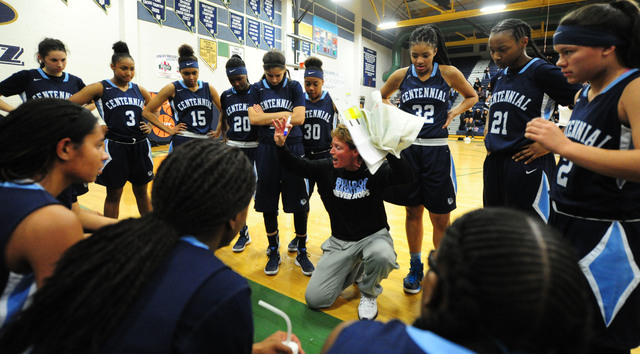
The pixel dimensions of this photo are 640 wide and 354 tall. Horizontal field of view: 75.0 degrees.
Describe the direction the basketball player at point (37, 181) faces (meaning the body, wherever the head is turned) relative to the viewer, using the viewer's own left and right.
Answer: facing to the right of the viewer

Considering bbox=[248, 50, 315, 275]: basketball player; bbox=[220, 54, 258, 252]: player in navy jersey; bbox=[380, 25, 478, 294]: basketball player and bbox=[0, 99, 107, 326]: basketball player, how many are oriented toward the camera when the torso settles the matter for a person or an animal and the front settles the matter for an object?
3

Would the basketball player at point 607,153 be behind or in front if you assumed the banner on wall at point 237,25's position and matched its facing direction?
in front

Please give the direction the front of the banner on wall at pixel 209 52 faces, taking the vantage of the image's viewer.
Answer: facing the viewer and to the right of the viewer

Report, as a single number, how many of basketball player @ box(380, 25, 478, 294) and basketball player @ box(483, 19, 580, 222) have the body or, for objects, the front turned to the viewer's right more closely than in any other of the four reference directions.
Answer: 0

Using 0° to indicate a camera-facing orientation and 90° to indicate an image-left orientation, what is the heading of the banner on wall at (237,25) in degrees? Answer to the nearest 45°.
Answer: approximately 315°

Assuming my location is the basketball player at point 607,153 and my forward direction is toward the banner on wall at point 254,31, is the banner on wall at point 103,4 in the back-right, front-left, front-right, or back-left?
front-left

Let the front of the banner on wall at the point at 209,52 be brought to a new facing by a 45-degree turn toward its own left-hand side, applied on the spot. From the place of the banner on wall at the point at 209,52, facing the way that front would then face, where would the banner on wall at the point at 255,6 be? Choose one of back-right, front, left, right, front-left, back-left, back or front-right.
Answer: front-left

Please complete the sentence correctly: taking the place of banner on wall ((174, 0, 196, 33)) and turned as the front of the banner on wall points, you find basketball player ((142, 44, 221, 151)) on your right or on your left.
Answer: on your right

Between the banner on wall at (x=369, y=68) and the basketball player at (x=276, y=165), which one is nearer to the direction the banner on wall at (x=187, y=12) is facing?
the basketball player

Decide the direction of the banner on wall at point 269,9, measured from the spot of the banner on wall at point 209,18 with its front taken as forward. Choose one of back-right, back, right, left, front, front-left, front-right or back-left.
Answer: left

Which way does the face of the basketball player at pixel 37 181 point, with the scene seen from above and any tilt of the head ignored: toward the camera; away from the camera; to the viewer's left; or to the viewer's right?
to the viewer's right

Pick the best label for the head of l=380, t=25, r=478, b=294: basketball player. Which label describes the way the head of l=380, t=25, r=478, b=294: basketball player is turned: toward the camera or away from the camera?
toward the camera

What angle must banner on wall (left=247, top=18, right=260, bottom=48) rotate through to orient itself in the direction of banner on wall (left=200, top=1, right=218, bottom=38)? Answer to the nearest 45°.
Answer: approximately 90° to its right

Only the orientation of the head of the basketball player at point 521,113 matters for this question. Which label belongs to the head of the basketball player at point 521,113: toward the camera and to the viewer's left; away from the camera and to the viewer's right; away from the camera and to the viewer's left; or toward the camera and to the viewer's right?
toward the camera and to the viewer's left

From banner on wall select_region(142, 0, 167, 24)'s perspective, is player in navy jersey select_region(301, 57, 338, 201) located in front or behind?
in front

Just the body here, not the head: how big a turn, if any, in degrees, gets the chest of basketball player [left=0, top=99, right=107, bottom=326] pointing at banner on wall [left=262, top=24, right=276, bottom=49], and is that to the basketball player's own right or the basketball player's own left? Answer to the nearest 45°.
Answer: approximately 45° to the basketball player's own left
